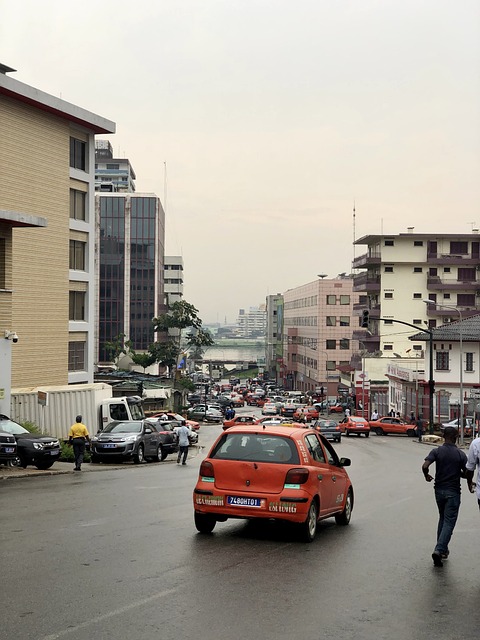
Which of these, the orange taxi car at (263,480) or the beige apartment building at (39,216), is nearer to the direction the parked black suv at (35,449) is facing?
the orange taxi car

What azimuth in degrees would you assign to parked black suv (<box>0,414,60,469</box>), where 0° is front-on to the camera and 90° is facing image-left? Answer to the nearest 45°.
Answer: approximately 315°

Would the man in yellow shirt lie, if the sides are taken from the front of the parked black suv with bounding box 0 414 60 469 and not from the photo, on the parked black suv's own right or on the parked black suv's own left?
on the parked black suv's own left

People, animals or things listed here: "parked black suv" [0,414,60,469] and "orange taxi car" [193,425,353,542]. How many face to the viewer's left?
0

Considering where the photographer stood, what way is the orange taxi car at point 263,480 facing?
facing away from the viewer and to the right of the viewer

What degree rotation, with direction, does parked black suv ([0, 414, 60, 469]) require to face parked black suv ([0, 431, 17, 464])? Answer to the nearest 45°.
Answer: approximately 90° to its right

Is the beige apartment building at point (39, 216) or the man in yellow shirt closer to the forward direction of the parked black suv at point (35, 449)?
the man in yellow shirt

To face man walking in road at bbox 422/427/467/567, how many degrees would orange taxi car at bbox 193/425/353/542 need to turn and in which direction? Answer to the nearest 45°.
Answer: approximately 90° to its right

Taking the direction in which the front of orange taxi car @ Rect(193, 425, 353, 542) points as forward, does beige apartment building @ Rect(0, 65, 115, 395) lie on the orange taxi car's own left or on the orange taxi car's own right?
on the orange taxi car's own left
